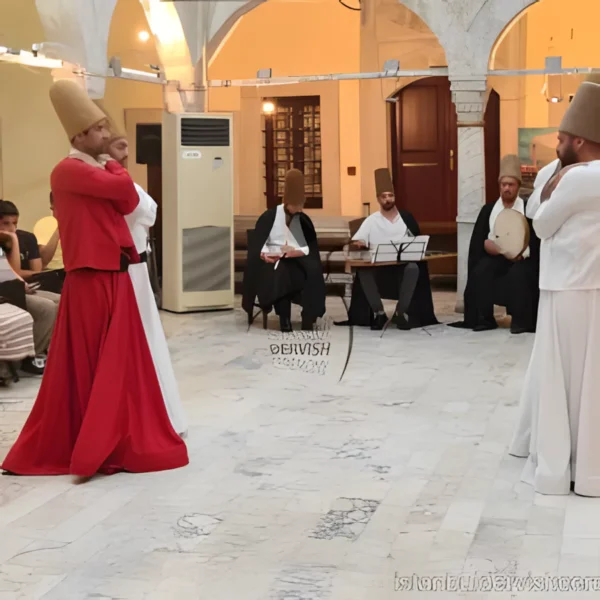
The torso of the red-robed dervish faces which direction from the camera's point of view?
to the viewer's right

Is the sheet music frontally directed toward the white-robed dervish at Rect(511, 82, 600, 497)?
no

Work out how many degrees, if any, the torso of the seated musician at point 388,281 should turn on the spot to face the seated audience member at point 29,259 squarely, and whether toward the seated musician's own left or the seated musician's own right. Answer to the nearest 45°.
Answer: approximately 45° to the seated musician's own right

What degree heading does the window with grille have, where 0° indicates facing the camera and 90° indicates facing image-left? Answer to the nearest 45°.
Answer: approximately 0°

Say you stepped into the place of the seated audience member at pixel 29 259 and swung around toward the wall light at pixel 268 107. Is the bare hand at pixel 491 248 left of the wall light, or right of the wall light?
right

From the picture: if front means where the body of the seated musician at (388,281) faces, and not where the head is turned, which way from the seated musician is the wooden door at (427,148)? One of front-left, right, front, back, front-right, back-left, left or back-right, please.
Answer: back

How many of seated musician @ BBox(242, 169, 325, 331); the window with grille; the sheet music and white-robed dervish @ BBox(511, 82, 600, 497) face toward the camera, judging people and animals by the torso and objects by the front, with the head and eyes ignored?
2

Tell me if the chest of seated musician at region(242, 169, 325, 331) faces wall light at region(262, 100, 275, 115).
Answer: no

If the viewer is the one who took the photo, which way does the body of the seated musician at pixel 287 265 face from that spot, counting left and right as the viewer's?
facing the viewer

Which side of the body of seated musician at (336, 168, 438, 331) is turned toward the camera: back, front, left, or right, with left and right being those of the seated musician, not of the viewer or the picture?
front

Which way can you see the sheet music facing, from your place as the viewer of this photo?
facing away from the viewer

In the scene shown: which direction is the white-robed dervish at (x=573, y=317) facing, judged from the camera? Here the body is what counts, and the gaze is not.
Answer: to the viewer's left

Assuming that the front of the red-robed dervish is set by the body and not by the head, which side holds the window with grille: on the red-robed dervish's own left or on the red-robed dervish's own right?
on the red-robed dervish's own left

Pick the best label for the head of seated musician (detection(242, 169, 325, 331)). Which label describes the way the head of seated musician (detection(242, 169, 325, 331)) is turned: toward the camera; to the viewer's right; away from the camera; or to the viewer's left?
toward the camera

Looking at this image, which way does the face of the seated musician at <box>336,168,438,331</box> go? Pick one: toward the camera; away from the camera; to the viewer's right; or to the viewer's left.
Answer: toward the camera

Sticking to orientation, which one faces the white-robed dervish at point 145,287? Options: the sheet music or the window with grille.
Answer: the window with grille

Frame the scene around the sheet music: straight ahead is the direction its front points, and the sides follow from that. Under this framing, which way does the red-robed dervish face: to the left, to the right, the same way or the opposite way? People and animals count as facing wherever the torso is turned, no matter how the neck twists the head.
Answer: to the right

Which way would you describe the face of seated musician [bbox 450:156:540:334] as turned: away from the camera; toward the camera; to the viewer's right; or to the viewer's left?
toward the camera

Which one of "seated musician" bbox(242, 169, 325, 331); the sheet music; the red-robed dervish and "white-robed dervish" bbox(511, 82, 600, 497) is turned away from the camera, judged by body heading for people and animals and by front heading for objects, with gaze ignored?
the sheet music
